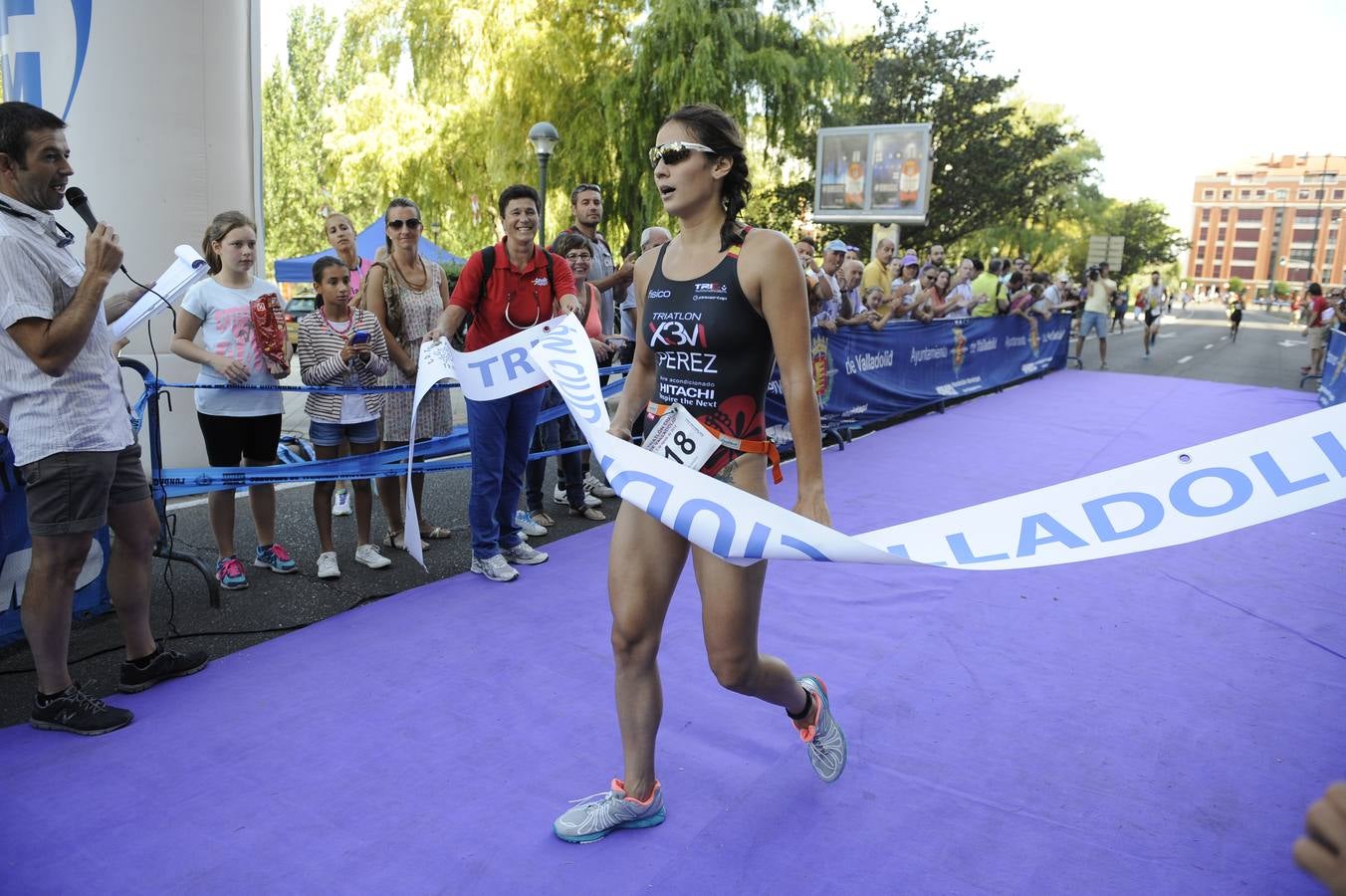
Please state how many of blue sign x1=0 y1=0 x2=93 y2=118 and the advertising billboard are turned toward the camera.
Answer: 2

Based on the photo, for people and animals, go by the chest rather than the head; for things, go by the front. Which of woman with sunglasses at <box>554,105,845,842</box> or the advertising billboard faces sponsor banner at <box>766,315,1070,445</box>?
the advertising billboard

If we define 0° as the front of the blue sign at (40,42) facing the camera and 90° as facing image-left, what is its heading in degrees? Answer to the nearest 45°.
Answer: approximately 0°

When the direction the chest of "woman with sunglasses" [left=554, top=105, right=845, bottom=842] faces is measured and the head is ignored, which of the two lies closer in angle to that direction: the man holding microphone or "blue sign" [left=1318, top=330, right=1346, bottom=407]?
the man holding microphone

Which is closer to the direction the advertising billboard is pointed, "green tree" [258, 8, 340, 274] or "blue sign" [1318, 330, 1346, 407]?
the blue sign

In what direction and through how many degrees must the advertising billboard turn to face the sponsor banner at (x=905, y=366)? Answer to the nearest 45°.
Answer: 0° — it already faces it

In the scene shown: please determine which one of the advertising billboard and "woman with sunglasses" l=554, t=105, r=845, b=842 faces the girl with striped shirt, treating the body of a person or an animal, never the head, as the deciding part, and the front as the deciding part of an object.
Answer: the advertising billboard

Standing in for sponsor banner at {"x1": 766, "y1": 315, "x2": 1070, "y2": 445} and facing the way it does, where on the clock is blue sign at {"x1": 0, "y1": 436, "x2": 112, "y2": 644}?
The blue sign is roughly at 2 o'clock from the sponsor banner.

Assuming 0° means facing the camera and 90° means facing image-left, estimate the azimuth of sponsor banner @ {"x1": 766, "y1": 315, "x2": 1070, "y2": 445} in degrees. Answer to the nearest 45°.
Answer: approximately 315°

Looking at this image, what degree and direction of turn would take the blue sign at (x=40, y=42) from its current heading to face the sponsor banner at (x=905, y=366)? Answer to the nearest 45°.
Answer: approximately 90° to its left
